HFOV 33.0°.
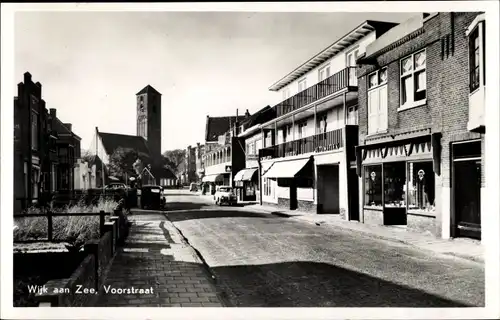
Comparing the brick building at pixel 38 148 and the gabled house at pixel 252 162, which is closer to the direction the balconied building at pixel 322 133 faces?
the brick building

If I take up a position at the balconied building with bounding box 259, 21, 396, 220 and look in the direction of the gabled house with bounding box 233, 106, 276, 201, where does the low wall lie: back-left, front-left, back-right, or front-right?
back-left

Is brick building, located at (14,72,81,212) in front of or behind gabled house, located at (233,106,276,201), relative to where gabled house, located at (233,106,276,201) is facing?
in front

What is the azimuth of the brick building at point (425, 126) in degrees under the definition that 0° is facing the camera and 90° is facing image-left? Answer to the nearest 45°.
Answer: approximately 45°

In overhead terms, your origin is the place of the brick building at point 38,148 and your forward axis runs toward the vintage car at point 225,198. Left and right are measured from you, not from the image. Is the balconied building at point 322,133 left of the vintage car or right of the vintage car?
right

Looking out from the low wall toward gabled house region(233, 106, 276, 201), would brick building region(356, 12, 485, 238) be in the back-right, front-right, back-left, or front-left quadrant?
front-right

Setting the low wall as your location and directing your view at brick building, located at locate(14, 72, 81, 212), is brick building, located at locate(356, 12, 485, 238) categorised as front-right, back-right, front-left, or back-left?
front-right

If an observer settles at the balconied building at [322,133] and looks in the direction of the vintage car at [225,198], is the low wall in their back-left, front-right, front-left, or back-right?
back-left

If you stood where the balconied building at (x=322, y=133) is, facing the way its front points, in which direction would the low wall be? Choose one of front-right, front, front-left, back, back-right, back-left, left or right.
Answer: front-left

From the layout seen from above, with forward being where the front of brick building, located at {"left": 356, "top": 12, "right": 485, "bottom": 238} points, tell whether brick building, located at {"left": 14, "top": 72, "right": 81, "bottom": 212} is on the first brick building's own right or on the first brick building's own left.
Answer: on the first brick building's own right

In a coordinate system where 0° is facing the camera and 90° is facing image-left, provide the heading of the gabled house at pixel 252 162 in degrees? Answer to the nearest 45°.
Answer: approximately 45°
